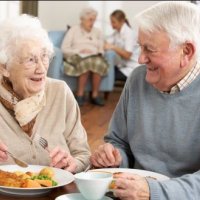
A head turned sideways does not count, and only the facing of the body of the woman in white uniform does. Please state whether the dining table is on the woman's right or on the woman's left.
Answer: on the woman's left

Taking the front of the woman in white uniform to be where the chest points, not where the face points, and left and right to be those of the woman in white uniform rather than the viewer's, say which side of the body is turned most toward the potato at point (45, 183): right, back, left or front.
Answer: left

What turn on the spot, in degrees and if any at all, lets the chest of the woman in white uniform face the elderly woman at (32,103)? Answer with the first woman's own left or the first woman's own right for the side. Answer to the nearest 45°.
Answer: approximately 90° to the first woman's own left

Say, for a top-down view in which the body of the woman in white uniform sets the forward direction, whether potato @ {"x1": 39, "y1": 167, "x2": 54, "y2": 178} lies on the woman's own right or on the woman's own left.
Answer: on the woman's own left

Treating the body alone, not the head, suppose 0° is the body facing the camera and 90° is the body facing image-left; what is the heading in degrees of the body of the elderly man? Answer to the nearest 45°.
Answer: approximately 45°

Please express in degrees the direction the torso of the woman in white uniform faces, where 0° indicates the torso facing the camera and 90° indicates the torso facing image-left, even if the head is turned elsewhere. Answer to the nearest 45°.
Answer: approximately 90°

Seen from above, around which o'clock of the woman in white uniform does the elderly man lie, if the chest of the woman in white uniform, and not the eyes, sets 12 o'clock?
The elderly man is roughly at 9 o'clock from the woman in white uniform.

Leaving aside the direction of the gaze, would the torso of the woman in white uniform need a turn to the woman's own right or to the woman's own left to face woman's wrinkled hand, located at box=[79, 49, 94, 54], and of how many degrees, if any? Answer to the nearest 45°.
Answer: approximately 45° to the woman's own left

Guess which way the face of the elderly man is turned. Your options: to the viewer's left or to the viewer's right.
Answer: to the viewer's left
